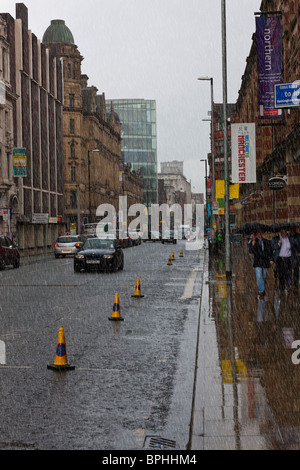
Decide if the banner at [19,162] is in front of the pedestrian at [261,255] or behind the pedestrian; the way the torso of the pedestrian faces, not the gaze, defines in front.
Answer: behind

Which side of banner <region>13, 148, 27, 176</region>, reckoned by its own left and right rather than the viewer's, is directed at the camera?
front

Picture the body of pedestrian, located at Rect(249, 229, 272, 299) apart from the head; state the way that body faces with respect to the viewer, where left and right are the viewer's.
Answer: facing the viewer

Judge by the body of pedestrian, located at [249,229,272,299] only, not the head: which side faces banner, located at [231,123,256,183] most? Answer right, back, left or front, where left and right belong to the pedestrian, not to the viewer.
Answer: back

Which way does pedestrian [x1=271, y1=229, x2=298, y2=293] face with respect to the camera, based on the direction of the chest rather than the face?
toward the camera

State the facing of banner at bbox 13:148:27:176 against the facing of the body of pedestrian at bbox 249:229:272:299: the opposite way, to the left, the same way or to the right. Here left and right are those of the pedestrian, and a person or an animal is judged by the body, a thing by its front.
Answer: the same way

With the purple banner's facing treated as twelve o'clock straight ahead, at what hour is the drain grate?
The drain grate is roughly at 12 o'clock from the purple banner.

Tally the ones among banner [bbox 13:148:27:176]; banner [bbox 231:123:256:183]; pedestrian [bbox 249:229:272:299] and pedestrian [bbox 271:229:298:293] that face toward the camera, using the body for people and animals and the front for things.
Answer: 4

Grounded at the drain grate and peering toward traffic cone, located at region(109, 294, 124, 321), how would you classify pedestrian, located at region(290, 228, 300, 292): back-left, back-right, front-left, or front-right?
front-right
